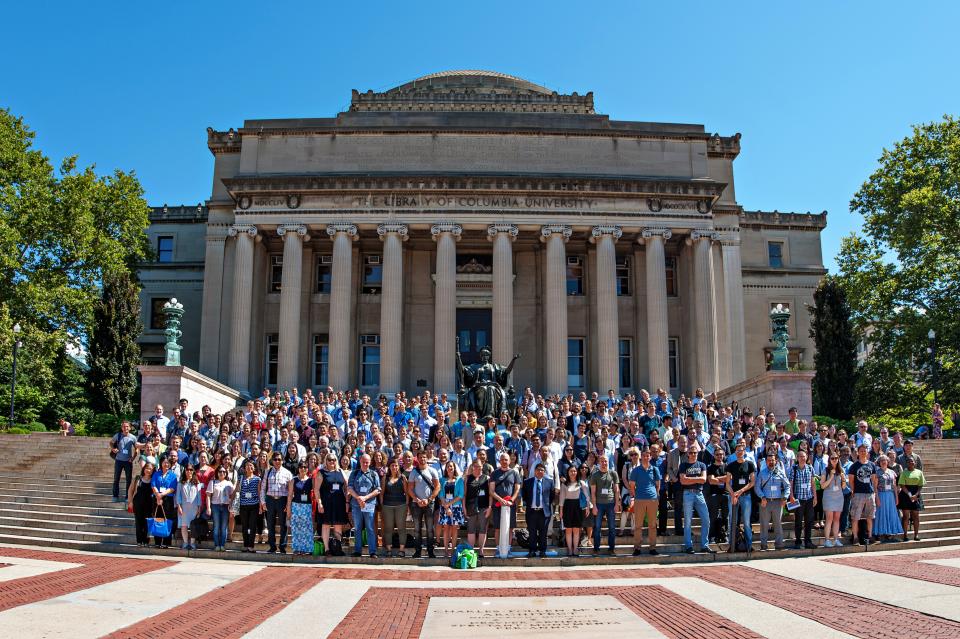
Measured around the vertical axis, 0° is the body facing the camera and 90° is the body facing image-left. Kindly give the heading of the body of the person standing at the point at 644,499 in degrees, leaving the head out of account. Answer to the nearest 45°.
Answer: approximately 0°

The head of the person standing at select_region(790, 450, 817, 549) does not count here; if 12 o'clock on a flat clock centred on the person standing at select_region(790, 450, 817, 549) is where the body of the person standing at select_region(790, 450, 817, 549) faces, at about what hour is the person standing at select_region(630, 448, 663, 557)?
the person standing at select_region(630, 448, 663, 557) is roughly at 2 o'clock from the person standing at select_region(790, 450, 817, 549).

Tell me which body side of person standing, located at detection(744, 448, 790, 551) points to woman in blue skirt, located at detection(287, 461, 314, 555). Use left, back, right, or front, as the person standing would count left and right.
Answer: right

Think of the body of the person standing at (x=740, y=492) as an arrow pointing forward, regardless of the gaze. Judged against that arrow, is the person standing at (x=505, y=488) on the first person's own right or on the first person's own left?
on the first person's own right

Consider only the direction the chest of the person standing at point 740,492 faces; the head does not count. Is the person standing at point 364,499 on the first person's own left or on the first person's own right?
on the first person's own right

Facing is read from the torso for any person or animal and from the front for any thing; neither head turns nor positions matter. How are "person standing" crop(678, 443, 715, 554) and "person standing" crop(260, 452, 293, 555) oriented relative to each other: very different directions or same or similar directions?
same or similar directions

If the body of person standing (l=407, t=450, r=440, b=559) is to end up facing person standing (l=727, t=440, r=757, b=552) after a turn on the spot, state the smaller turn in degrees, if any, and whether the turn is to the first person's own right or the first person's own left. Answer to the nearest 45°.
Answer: approximately 90° to the first person's own left

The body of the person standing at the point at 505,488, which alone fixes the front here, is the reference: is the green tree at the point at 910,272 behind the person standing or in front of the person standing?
behind

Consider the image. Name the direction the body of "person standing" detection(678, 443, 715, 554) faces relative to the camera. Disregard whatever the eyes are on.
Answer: toward the camera

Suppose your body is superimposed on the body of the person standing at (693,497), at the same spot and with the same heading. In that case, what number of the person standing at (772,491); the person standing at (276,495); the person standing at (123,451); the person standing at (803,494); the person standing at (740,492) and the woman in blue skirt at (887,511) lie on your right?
2

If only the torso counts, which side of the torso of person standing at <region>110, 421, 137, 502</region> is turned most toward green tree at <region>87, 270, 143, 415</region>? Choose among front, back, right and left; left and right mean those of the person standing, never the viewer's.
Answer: back

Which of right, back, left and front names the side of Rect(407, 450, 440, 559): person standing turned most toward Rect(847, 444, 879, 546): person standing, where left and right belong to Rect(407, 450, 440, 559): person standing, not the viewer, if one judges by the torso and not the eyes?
left

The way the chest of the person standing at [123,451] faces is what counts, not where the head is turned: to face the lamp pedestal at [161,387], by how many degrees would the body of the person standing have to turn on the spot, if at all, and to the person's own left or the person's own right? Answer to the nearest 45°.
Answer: approximately 180°

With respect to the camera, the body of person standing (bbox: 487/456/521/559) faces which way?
toward the camera

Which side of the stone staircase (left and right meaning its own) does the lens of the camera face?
front

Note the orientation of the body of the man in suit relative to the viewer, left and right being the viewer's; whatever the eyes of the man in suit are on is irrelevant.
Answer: facing the viewer

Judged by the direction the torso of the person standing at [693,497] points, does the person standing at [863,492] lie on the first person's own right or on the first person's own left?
on the first person's own left
